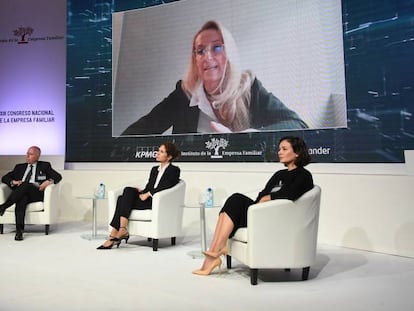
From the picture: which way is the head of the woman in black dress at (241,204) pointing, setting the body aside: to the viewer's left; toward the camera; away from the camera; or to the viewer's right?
to the viewer's left

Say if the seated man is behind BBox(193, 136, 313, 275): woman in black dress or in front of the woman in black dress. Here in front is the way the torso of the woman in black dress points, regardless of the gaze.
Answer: in front

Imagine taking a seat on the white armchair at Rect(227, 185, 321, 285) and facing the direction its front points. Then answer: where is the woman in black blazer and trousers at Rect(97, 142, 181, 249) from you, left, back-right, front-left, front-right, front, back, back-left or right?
front-right

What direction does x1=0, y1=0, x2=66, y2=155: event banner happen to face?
toward the camera

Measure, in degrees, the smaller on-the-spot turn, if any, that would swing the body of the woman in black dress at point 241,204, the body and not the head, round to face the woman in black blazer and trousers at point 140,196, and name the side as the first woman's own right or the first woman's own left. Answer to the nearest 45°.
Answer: approximately 45° to the first woman's own right

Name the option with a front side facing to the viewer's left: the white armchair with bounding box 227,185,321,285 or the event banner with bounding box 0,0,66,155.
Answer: the white armchair

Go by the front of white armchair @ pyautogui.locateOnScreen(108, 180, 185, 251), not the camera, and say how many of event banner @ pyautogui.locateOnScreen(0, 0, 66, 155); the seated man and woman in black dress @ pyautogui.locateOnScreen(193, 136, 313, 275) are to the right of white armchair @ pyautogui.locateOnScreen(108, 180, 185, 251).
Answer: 2

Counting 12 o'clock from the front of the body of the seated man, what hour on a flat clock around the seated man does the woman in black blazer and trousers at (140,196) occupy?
The woman in black blazer and trousers is roughly at 9 o'clock from the seated man.

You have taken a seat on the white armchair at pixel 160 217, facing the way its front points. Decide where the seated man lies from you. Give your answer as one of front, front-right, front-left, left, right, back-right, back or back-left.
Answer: right

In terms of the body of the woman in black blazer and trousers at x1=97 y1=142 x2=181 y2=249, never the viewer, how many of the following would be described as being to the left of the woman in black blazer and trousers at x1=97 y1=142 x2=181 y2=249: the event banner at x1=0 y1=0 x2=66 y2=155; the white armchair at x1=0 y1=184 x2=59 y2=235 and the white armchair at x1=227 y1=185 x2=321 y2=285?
1

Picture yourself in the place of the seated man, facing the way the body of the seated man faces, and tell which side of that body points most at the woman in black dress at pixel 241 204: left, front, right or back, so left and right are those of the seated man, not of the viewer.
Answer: left
